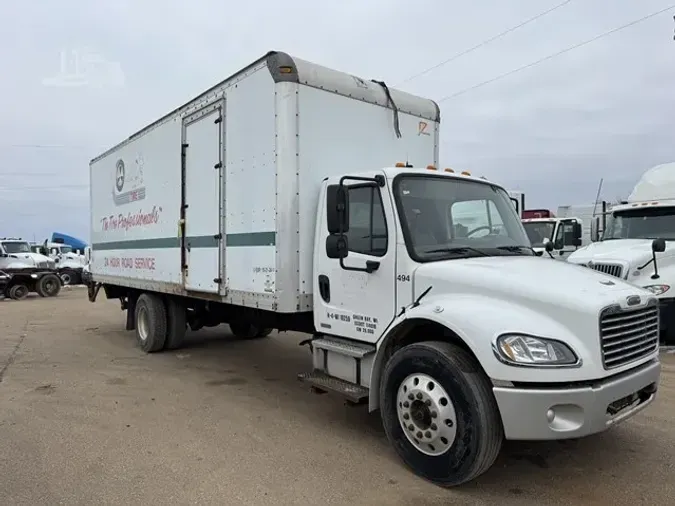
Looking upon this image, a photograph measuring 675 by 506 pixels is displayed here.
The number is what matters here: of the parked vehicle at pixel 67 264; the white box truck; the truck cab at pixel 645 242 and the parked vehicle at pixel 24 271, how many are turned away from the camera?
0

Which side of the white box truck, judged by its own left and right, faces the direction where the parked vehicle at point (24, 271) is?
back

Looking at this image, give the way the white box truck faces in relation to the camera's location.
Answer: facing the viewer and to the right of the viewer

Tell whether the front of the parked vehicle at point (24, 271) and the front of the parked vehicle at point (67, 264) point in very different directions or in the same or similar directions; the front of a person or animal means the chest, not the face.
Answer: same or similar directions

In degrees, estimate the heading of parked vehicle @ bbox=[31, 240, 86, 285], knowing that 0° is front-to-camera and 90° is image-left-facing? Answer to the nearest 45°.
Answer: approximately 315°

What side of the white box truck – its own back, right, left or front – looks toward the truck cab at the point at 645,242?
left

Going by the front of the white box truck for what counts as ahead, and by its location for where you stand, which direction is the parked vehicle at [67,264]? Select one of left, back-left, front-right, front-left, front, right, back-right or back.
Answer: back

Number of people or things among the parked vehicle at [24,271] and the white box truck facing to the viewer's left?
0

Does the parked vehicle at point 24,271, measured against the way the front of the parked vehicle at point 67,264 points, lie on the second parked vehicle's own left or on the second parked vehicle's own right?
on the second parked vehicle's own right

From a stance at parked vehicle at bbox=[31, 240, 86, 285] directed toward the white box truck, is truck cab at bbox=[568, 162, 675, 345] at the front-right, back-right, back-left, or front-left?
front-left

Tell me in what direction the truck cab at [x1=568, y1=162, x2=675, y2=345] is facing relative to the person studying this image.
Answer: facing the viewer and to the left of the viewer
